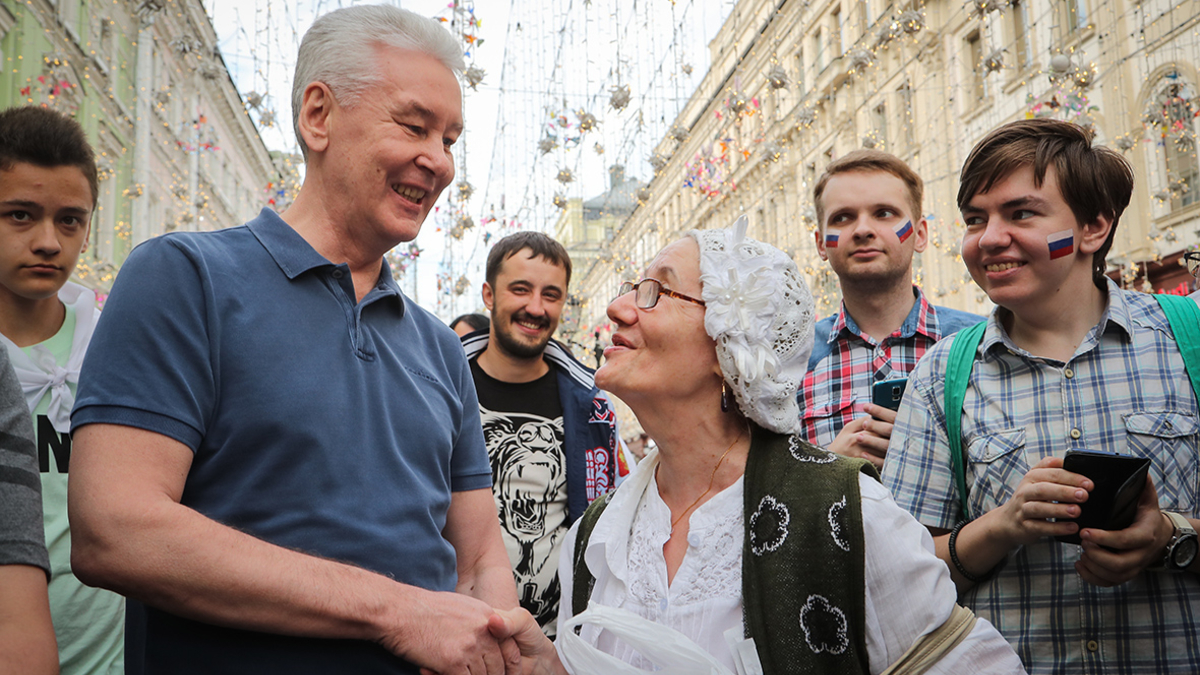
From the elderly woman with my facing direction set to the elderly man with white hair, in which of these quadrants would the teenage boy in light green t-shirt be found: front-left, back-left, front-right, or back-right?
front-right

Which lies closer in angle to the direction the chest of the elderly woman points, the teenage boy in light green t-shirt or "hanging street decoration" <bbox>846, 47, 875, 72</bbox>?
the teenage boy in light green t-shirt

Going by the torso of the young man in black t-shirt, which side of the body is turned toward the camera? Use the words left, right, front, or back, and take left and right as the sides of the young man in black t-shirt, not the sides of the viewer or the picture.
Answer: front

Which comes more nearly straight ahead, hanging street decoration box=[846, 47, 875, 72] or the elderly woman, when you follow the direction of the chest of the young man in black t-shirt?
the elderly woman

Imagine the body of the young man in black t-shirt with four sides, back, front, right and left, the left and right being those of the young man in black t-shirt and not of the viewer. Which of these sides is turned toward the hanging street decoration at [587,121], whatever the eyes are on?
back

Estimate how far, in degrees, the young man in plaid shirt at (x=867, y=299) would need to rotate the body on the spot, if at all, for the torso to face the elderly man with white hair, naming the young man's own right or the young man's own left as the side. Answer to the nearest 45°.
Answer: approximately 45° to the young man's own right

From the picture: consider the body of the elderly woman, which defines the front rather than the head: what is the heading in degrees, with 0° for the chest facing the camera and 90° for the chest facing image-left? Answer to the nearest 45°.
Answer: approximately 45°

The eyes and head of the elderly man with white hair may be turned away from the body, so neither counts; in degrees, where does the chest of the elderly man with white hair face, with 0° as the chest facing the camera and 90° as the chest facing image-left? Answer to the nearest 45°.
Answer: approximately 315°

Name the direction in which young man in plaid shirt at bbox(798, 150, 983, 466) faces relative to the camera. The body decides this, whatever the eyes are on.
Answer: toward the camera

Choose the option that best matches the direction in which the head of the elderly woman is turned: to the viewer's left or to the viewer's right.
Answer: to the viewer's left

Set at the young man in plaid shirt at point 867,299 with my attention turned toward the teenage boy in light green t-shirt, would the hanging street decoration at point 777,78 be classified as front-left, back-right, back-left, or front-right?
back-right

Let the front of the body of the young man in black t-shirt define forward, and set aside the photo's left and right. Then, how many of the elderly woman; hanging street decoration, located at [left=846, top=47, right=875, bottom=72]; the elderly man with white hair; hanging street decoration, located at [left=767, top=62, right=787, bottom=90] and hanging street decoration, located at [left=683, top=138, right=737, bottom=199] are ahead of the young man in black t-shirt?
2

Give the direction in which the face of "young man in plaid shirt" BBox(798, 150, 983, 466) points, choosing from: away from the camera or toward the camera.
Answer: toward the camera

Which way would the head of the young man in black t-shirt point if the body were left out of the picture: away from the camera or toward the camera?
toward the camera

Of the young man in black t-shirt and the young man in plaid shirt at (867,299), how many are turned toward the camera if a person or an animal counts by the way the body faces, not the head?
2

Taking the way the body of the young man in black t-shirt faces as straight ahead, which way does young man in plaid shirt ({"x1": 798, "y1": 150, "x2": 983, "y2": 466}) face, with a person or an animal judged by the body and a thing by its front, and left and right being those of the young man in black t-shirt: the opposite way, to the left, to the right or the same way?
the same way
